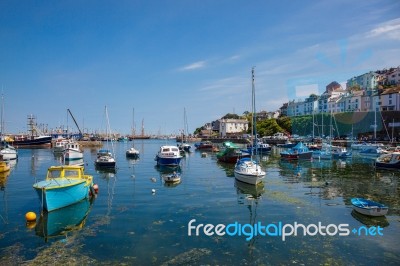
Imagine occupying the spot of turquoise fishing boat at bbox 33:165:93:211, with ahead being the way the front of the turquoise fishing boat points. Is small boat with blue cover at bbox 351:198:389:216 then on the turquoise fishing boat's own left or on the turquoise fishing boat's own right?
on the turquoise fishing boat's own left

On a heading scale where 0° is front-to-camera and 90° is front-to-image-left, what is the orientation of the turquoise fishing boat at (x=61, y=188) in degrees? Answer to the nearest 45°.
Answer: approximately 45°

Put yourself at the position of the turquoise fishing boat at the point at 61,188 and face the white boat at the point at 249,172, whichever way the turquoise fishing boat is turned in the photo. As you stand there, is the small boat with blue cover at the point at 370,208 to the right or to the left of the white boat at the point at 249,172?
right

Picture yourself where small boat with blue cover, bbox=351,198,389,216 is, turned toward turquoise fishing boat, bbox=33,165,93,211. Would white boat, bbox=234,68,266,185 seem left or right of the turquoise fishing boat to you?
right

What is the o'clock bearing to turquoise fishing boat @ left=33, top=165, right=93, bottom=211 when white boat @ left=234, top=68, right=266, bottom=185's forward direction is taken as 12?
The turquoise fishing boat is roughly at 3 o'clock from the white boat.
